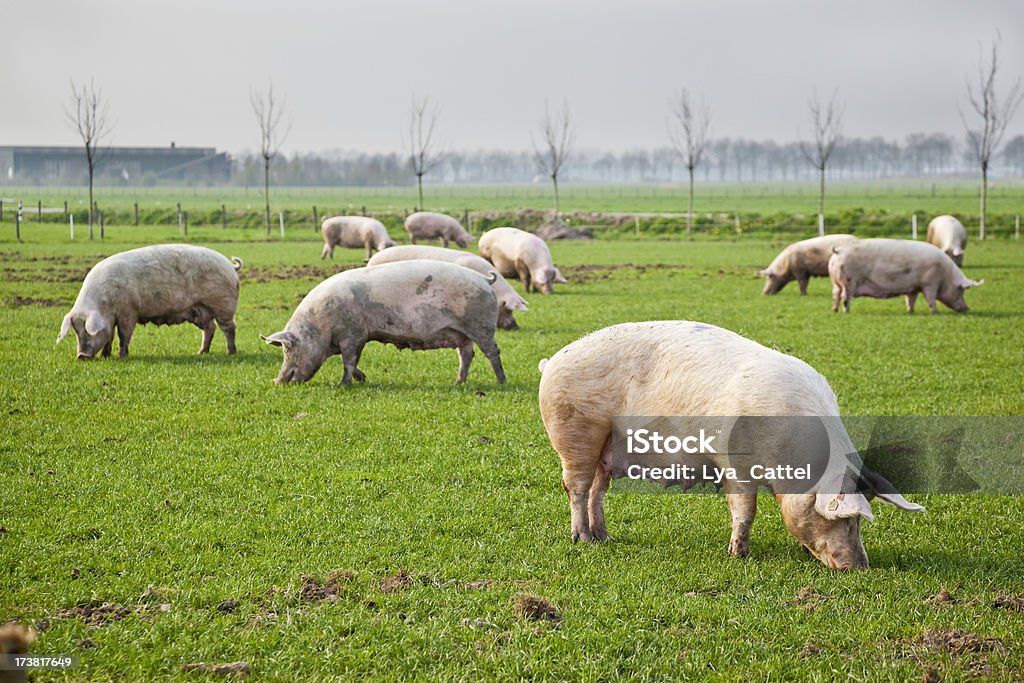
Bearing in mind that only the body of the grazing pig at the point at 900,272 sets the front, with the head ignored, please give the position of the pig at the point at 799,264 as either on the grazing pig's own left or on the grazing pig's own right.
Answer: on the grazing pig's own left

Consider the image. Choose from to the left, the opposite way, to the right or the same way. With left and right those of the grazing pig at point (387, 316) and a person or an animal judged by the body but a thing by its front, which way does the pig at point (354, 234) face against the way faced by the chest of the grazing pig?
the opposite way

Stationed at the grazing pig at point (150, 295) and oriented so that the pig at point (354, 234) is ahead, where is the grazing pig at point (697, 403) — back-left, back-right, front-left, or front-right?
back-right

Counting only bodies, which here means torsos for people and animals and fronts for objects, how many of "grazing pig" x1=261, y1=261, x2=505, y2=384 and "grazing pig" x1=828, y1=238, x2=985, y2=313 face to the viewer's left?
1

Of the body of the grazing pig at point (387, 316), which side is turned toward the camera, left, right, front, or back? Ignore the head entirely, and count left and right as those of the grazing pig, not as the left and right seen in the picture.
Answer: left

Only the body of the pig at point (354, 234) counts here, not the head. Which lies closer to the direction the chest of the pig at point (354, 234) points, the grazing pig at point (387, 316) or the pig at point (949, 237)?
the pig

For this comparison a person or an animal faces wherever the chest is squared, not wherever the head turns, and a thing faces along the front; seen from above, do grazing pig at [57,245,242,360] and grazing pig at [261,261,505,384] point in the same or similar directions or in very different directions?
same or similar directions

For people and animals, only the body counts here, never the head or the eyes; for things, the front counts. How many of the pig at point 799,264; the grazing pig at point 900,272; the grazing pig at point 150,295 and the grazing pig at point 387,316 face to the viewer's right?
1

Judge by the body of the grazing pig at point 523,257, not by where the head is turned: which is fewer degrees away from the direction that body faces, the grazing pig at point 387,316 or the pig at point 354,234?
the grazing pig

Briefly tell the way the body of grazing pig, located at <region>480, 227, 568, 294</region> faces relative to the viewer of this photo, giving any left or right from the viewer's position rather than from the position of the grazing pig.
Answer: facing the viewer and to the right of the viewer

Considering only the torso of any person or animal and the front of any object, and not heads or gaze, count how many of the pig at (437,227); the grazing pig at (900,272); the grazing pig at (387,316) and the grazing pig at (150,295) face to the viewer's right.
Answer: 2

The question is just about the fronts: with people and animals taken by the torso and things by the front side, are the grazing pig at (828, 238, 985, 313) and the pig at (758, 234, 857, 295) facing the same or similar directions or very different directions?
very different directions

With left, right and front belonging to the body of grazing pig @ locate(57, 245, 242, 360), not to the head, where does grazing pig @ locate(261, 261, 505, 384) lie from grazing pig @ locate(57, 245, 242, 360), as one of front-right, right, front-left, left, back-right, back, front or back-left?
back-left

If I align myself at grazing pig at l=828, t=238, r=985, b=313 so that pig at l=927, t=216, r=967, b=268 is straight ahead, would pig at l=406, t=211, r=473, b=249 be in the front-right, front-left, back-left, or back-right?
front-left

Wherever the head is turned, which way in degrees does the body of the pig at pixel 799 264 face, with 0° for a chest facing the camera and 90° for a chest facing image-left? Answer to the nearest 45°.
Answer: approximately 90°

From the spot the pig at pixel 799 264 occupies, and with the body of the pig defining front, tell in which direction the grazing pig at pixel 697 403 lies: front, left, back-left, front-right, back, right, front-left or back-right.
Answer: left

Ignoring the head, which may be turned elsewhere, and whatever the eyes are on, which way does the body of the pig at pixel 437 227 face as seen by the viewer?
to the viewer's right

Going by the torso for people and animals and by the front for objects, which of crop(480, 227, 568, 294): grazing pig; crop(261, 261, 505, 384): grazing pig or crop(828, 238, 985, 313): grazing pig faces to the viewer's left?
crop(261, 261, 505, 384): grazing pig
